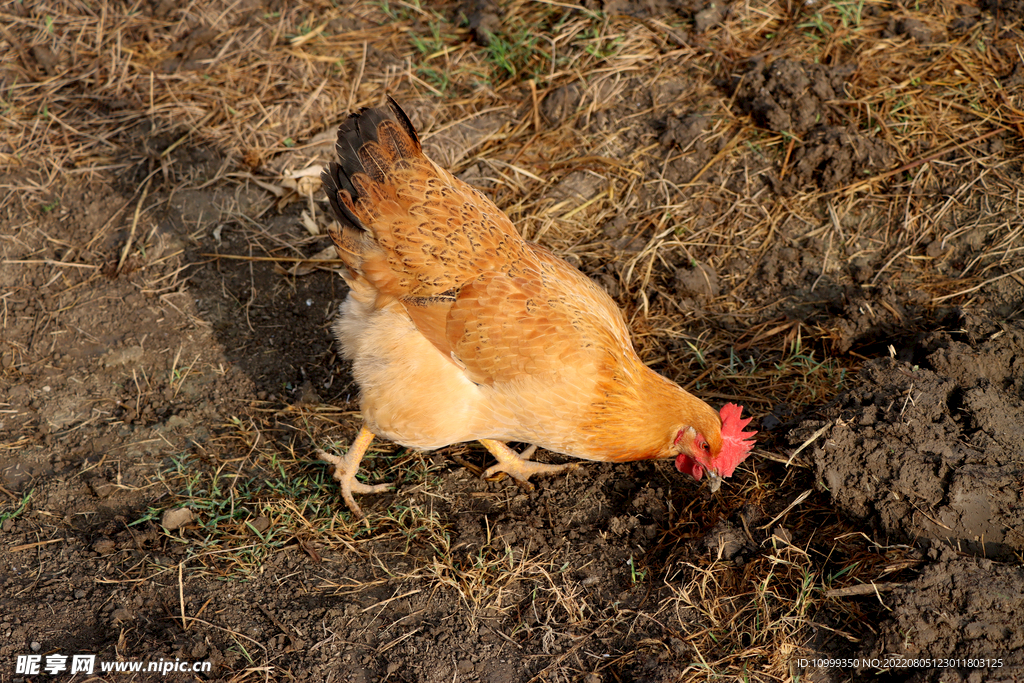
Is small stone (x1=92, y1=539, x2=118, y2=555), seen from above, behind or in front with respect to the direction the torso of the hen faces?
behind

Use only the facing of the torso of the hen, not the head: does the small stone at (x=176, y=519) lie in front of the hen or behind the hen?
behind

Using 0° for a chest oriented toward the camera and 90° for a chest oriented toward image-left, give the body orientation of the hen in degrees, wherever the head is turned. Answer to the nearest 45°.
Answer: approximately 270°
